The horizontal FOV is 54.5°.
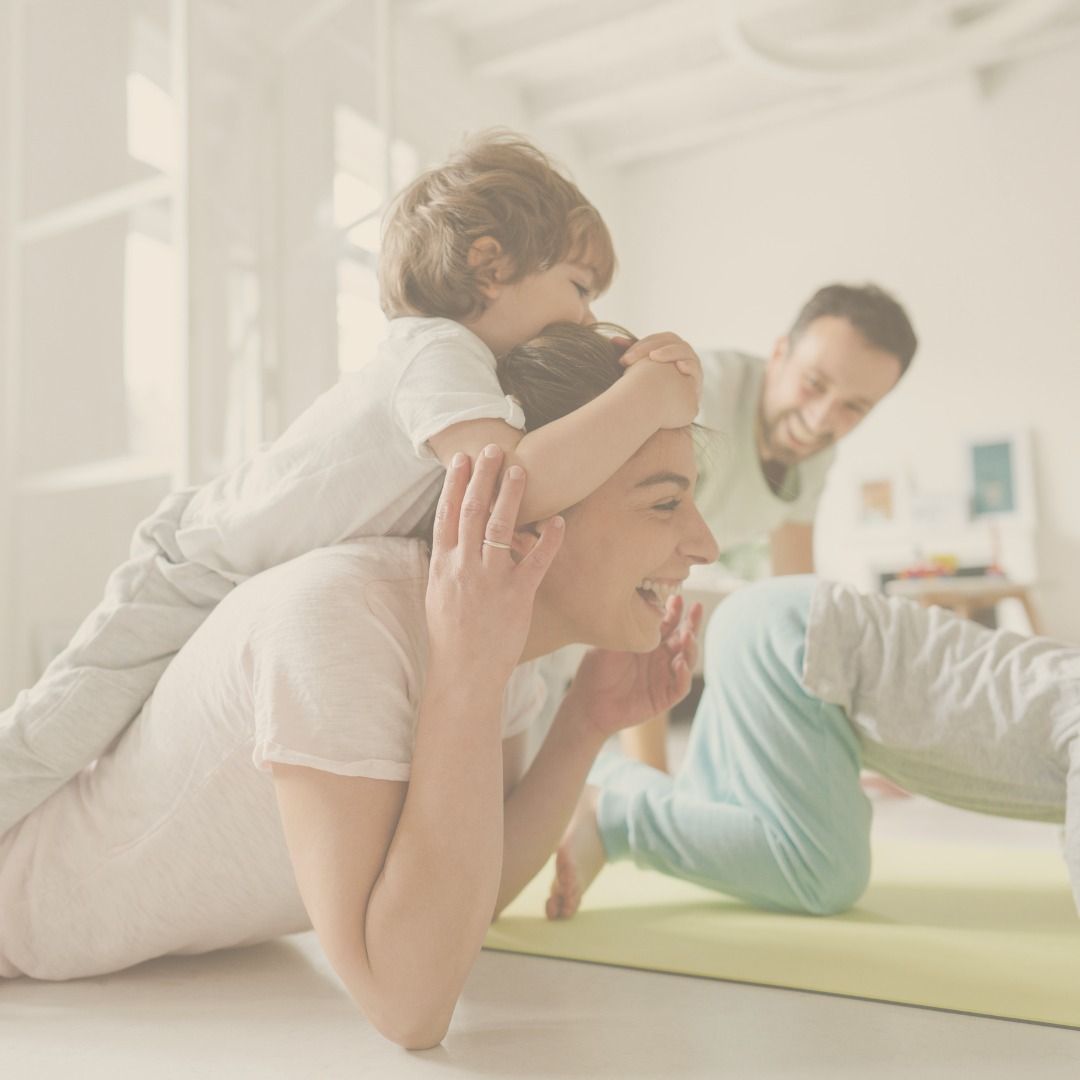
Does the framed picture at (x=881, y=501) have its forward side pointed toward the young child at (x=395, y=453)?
yes

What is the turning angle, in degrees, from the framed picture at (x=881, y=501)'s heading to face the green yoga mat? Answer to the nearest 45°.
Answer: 0° — it already faces it

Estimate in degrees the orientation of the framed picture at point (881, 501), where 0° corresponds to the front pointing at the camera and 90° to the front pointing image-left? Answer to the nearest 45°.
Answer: approximately 0°

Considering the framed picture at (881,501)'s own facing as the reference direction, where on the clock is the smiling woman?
The smiling woman is roughly at 12 o'clock from the framed picture.

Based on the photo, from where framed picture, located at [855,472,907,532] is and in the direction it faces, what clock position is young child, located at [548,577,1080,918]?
The young child is roughly at 12 o'clock from the framed picture.
